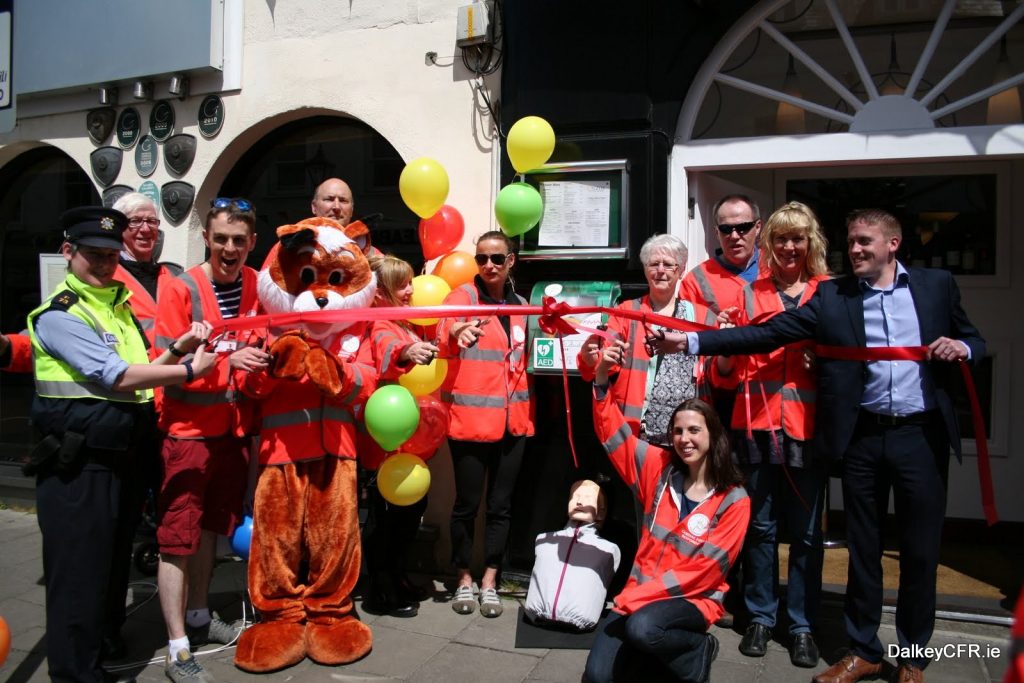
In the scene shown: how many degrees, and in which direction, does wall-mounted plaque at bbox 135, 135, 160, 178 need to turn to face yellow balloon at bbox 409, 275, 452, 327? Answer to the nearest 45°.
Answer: approximately 45° to its left

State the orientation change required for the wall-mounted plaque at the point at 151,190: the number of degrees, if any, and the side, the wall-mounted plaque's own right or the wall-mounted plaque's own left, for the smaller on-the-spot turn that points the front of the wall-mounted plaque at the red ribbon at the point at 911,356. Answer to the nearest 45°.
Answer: approximately 45° to the wall-mounted plaque's own left

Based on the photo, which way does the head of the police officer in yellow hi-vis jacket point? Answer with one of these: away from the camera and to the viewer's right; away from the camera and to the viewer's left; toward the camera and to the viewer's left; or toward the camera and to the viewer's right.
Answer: toward the camera and to the viewer's right

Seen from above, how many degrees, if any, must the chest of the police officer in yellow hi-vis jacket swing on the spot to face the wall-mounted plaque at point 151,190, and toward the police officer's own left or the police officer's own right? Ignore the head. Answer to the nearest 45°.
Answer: approximately 135° to the police officer's own left

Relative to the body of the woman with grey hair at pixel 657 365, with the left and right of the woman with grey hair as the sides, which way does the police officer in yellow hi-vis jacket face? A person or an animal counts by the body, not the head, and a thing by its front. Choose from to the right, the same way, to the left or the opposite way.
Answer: to the left

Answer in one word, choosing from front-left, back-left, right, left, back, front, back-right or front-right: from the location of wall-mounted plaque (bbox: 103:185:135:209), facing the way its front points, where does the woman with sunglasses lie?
front-left

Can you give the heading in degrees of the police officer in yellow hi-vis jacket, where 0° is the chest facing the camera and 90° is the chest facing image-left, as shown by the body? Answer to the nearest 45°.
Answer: approximately 315°
